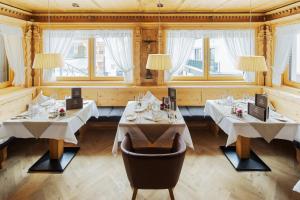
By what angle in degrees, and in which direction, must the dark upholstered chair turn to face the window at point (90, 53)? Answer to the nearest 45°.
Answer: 0° — it already faces it

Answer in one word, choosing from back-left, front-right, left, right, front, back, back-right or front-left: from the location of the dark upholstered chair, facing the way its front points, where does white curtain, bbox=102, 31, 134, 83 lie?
front

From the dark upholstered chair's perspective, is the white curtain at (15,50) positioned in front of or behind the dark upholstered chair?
in front

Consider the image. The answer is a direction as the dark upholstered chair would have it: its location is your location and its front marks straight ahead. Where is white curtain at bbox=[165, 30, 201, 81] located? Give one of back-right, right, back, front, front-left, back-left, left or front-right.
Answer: front

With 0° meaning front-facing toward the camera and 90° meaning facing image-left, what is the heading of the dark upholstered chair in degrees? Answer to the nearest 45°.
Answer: approximately 180°

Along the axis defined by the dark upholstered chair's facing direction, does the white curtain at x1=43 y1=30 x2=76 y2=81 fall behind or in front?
in front

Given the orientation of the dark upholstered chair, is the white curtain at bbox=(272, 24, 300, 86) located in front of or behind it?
in front

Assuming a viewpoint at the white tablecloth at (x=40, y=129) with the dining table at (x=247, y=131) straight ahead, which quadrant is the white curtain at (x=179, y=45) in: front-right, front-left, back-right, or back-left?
front-left

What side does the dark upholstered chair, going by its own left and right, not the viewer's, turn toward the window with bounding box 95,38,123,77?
front

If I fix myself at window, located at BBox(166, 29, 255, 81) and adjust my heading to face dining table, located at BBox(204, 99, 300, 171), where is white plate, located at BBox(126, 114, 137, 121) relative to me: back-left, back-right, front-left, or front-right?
front-right
